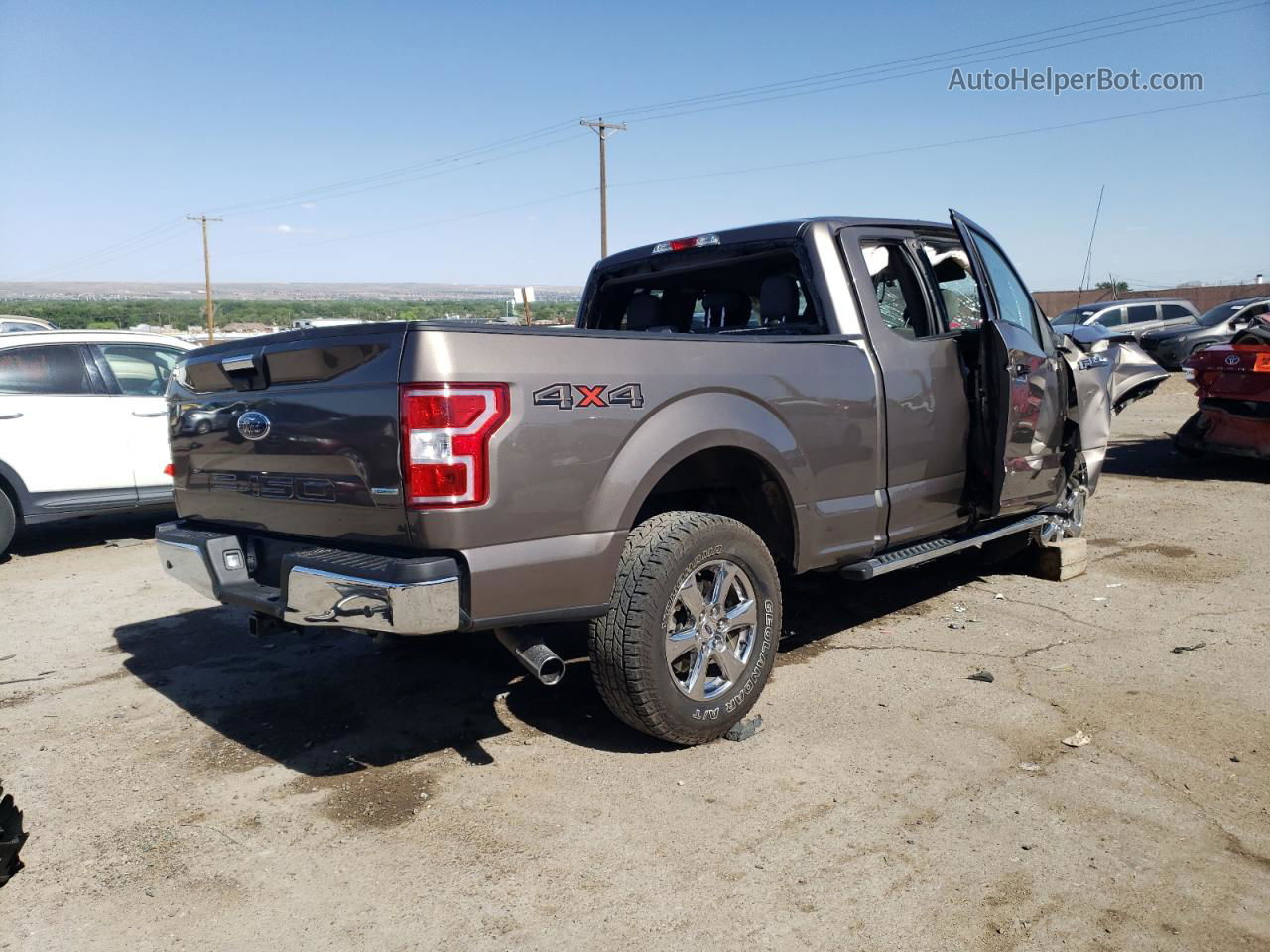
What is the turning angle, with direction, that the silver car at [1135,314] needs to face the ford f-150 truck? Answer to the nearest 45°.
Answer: approximately 45° to its left

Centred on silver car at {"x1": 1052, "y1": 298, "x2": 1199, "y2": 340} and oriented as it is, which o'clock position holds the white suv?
The white suv is roughly at 11 o'clock from the silver car.

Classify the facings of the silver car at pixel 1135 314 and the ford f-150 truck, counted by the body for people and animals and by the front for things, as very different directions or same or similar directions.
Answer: very different directions

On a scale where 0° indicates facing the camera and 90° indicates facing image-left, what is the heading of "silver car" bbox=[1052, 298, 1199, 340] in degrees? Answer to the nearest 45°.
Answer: approximately 45°

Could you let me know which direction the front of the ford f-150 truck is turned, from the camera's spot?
facing away from the viewer and to the right of the viewer

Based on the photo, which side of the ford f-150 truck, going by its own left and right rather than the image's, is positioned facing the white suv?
left
